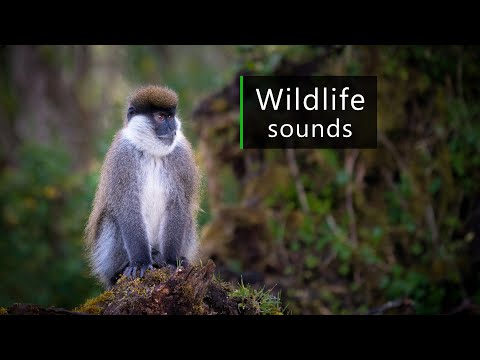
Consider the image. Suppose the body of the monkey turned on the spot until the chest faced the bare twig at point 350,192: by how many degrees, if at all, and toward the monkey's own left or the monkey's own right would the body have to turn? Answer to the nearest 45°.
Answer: approximately 90° to the monkey's own left

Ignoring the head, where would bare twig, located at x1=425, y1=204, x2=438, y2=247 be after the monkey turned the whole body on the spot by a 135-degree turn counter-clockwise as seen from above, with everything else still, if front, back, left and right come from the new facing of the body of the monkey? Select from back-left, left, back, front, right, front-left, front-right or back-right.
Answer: front-right

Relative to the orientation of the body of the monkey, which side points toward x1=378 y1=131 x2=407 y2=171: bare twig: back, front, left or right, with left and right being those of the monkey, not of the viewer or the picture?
left

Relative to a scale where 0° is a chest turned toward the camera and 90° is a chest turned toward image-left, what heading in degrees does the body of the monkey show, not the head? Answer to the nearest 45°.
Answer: approximately 315°

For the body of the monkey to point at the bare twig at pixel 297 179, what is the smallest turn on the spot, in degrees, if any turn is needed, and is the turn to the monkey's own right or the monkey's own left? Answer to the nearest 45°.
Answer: approximately 90° to the monkey's own left

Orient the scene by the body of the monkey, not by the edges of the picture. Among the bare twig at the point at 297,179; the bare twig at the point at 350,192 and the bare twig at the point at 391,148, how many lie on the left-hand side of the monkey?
3
